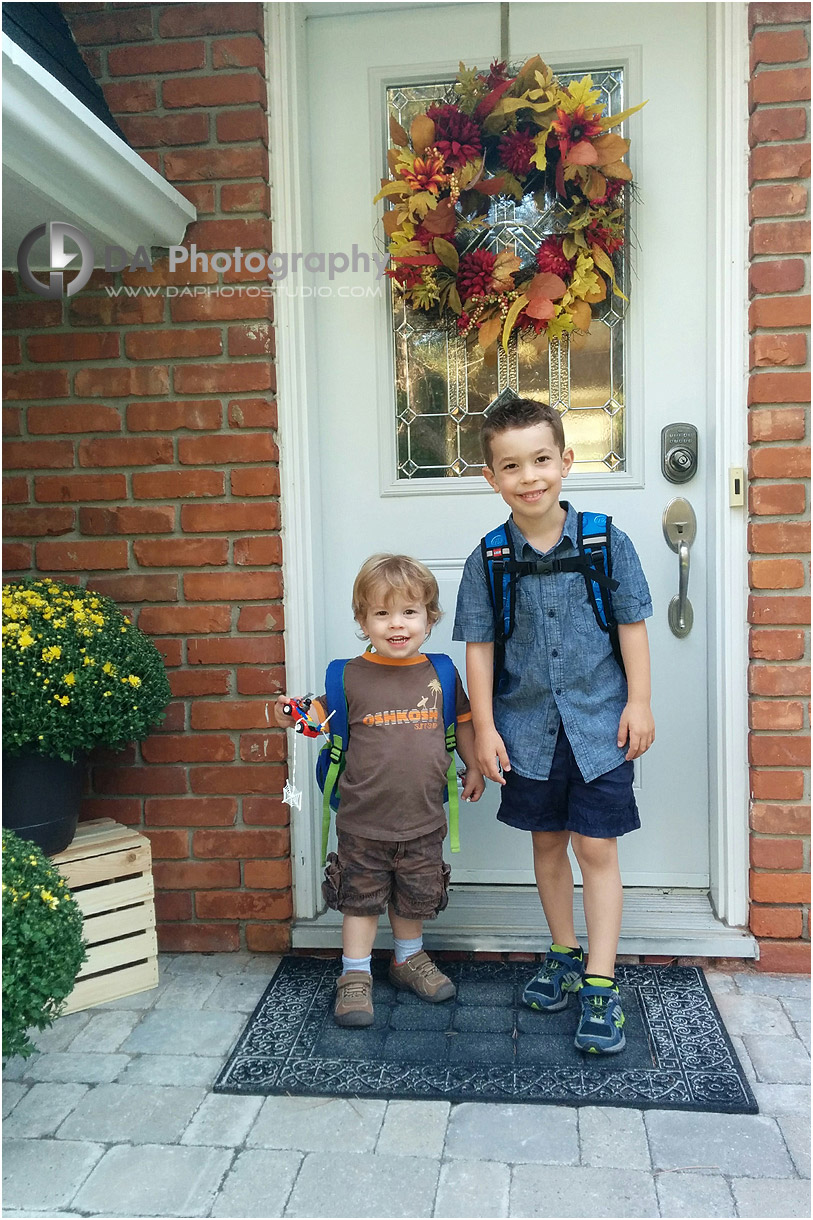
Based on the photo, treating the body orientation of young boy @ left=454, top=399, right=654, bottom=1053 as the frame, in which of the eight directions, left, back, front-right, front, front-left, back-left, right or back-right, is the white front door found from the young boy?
back

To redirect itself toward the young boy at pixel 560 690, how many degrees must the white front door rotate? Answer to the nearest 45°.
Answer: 0° — it already faces them

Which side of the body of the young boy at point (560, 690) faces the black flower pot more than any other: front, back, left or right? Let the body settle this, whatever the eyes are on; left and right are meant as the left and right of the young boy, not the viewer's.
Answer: right

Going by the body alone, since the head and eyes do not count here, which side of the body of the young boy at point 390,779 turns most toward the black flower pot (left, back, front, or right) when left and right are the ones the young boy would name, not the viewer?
right

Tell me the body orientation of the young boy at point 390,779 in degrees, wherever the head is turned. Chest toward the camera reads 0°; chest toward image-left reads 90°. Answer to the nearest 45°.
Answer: approximately 0°
